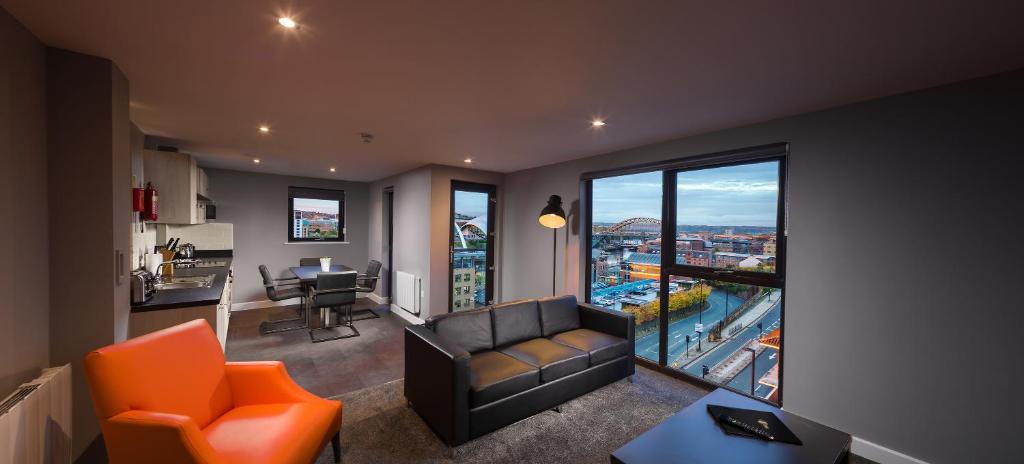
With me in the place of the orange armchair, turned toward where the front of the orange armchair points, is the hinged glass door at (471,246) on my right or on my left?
on my left

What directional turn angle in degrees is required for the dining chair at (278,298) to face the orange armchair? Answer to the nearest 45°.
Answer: approximately 90° to its right

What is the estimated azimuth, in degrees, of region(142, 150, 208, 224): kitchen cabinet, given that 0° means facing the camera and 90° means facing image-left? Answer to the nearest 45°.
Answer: approximately 270°

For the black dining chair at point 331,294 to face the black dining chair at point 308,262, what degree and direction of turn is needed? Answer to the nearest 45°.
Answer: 0° — it already faces it

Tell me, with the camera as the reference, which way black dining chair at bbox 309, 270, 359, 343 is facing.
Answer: facing away from the viewer

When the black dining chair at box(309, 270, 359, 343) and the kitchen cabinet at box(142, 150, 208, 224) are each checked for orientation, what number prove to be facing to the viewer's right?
1

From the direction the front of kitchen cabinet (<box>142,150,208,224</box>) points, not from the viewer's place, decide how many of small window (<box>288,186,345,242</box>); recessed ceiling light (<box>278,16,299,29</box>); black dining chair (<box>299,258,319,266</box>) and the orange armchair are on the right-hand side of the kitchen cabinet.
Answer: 2

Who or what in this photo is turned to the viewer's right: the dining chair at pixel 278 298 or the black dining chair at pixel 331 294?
the dining chair

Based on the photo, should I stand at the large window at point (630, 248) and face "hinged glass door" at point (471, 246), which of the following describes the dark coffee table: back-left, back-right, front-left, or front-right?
back-left

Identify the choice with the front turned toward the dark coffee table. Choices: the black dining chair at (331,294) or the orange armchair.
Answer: the orange armchair

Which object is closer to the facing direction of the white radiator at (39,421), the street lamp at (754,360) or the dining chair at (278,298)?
the street lamp

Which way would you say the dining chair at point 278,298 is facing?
to the viewer's right
